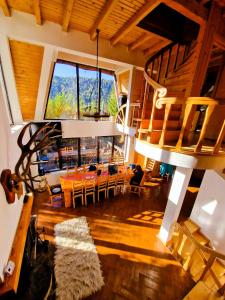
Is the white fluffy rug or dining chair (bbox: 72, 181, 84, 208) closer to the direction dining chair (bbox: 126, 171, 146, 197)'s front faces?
the dining chair

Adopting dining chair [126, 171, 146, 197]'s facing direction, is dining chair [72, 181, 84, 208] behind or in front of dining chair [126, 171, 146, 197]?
in front

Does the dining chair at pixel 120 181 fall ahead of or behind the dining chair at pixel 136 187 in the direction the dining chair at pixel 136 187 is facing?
ahead

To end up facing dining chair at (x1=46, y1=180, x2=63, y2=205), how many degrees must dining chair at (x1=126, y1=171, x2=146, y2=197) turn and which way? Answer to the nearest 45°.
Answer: approximately 45° to its left

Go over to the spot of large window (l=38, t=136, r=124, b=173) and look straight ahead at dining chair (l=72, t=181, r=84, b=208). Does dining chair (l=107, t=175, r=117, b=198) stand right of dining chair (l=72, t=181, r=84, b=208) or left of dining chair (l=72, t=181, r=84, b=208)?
left

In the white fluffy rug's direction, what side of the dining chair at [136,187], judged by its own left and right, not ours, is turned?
left

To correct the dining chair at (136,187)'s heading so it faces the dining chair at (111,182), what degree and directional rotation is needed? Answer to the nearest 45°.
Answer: approximately 45° to its left

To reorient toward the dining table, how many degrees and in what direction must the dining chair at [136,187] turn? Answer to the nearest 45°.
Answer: approximately 45° to its left

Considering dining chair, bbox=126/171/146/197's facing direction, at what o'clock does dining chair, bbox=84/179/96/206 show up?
dining chair, bbox=84/179/96/206 is roughly at 11 o'clock from dining chair, bbox=126/171/146/197.

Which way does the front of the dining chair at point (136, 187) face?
to the viewer's left
